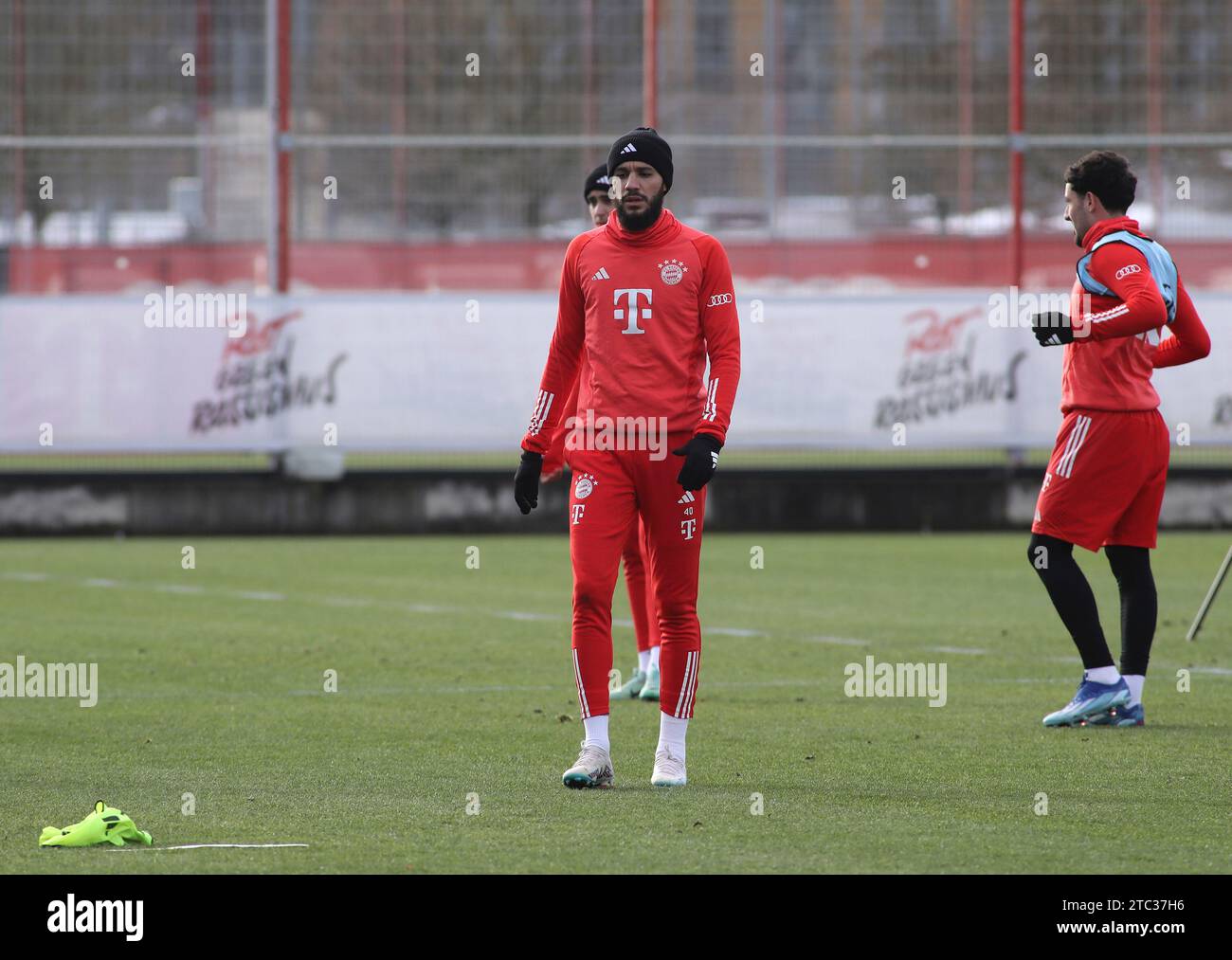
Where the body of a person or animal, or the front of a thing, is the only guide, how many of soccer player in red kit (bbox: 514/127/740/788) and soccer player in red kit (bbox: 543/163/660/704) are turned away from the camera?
0

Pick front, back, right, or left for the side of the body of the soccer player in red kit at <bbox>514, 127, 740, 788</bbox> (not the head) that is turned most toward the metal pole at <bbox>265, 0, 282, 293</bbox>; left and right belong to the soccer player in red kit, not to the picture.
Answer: back

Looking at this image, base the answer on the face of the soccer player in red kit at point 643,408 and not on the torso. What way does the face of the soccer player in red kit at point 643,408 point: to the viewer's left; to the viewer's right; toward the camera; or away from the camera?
toward the camera

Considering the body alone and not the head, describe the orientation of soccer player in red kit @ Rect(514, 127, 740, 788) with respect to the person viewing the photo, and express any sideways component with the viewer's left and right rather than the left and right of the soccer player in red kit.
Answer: facing the viewer

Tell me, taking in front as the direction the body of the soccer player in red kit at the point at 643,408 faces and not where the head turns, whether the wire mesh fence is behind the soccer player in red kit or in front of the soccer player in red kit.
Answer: behind

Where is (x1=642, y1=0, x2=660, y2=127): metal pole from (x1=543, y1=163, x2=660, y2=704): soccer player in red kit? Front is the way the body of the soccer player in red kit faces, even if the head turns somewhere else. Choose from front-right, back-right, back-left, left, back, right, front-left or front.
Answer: back-right

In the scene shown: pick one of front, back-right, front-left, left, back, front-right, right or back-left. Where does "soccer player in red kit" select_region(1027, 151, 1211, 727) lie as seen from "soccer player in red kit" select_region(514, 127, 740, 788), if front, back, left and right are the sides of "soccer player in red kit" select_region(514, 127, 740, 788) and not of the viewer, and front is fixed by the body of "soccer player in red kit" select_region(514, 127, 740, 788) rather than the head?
back-left

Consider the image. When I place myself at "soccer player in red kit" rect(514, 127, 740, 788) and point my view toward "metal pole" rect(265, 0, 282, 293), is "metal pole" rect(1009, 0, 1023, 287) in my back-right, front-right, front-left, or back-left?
front-right

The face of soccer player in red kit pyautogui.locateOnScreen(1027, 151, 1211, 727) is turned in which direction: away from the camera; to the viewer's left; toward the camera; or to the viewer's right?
to the viewer's left

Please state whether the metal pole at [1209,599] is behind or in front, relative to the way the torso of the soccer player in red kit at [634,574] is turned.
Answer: behind

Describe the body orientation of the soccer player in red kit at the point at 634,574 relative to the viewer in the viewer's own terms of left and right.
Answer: facing the viewer and to the left of the viewer
